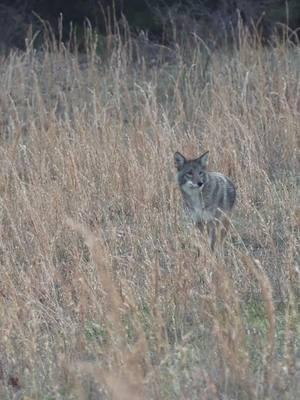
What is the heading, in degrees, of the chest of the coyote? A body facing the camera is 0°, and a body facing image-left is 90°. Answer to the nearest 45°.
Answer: approximately 45°
